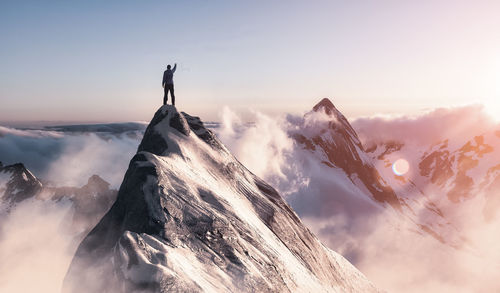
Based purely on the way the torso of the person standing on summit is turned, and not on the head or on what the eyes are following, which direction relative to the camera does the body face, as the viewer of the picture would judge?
away from the camera
